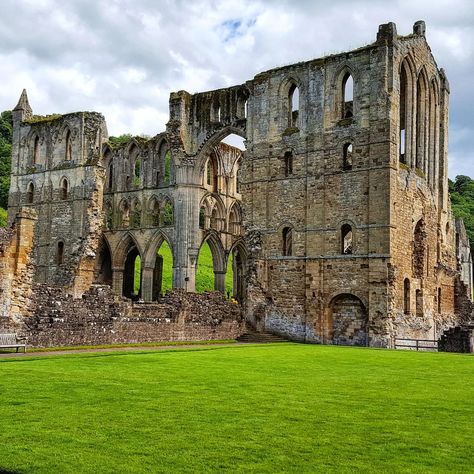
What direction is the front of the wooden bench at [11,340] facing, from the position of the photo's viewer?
facing the viewer and to the right of the viewer

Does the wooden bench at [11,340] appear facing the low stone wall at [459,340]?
no

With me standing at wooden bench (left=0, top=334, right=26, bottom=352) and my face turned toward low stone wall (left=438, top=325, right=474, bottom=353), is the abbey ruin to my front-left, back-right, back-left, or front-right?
front-left
